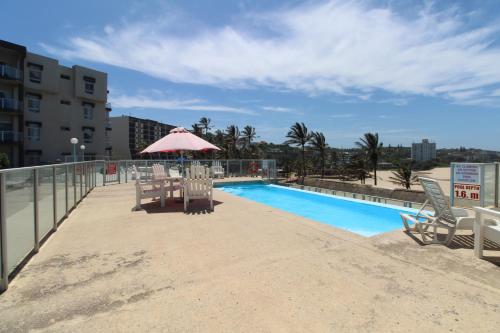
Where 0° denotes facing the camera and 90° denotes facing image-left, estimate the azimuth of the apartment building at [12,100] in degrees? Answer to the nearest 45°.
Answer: approximately 315°

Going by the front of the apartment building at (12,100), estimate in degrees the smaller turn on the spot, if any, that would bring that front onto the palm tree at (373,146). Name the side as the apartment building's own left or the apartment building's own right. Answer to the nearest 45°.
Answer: approximately 45° to the apartment building's own left

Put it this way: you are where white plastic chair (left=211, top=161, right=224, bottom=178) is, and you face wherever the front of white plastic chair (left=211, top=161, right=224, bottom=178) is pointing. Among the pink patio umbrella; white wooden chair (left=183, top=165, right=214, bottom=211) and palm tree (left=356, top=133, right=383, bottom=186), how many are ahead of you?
2

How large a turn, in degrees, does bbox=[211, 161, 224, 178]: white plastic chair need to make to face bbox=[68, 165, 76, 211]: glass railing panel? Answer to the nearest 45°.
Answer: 0° — it already faces it

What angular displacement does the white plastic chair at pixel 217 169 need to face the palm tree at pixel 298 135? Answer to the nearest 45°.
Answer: approximately 135° to its left

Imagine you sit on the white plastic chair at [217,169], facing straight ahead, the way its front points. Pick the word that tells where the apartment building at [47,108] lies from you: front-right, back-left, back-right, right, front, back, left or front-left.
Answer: back-right

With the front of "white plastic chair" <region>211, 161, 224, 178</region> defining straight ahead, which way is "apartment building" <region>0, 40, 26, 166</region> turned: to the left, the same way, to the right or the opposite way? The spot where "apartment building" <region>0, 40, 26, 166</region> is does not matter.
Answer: to the left
